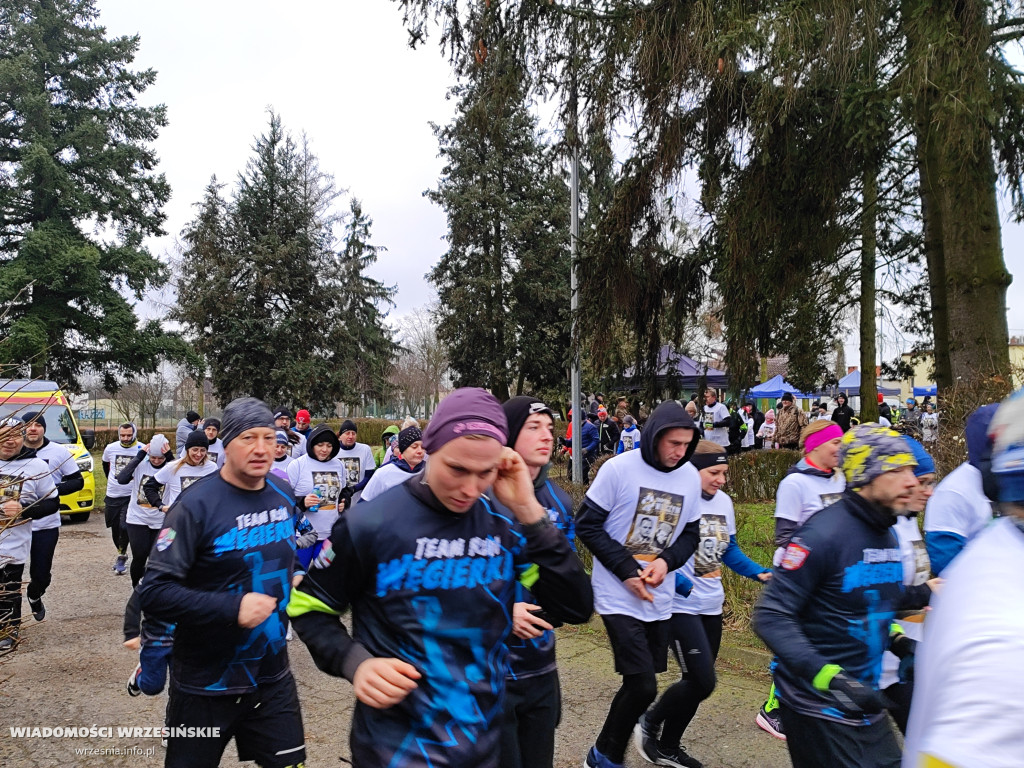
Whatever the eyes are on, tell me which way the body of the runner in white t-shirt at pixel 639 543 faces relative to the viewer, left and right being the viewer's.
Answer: facing the viewer and to the right of the viewer

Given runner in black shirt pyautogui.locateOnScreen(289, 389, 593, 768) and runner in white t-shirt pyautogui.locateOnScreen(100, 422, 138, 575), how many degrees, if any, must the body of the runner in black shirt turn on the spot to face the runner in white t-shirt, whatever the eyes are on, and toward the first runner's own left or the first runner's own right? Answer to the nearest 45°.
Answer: approximately 180°

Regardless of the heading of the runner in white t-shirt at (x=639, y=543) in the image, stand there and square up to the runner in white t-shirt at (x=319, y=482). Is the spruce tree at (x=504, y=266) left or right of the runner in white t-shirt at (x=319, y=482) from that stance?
right

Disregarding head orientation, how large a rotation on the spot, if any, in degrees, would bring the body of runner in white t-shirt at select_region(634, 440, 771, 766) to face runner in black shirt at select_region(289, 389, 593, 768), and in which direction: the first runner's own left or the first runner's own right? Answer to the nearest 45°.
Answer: approximately 45° to the first runner's own right

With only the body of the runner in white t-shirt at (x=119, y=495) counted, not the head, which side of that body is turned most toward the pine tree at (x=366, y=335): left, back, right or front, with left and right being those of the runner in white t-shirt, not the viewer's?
back

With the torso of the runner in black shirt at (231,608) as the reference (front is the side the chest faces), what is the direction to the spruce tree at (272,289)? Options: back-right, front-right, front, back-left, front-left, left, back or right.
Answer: back-left
